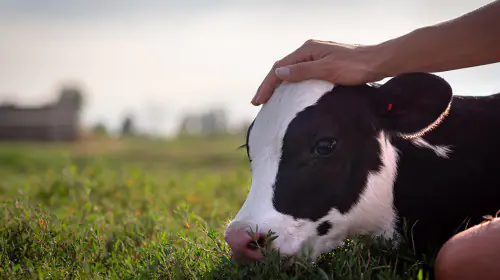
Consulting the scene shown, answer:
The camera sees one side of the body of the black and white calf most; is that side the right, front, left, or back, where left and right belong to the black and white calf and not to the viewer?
left

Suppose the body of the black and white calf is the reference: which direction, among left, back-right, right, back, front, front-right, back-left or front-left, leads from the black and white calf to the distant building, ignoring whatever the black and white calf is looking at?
front-right
